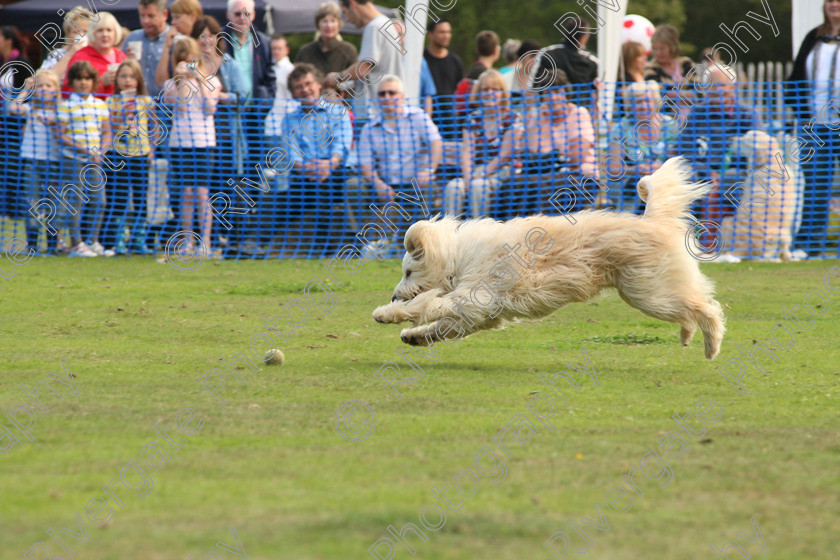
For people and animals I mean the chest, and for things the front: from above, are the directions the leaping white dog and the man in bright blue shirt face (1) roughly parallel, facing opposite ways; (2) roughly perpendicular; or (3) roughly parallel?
roughly perpendicular

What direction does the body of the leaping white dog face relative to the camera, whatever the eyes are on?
to the viewer's left

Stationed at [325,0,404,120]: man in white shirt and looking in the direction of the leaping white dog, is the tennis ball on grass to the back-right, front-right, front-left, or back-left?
front-right

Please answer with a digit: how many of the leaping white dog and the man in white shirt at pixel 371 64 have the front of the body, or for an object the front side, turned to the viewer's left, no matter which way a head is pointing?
2

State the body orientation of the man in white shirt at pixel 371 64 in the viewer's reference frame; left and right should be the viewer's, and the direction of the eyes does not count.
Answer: facing to the left of the viewer

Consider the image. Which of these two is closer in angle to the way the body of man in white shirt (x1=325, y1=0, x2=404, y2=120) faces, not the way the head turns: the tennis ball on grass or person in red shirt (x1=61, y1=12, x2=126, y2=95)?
the person in red shirt

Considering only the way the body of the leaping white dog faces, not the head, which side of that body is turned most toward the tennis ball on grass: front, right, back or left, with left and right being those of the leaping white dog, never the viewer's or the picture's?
front

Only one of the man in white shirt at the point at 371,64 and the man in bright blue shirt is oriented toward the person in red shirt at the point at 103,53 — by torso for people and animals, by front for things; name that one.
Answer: the man in white shirt

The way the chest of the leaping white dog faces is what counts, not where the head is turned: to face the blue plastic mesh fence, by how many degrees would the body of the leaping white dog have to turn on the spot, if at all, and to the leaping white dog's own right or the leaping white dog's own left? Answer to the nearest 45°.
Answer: approximately 90° to the leaping white dog's own right

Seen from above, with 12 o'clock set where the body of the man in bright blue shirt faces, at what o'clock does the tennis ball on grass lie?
The tennis ball on grass is roughly at 12 o'clock from the man in bright blue shirt.

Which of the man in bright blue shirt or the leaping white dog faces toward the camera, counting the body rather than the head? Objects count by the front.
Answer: the man in bright blue shirt

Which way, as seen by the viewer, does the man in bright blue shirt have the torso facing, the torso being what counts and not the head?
toward the camera

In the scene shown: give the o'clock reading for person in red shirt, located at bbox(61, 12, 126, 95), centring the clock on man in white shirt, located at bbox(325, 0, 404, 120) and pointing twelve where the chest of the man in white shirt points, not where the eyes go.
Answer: The person in red shirt is roughly at 12 o'clock from the man in white shirt.

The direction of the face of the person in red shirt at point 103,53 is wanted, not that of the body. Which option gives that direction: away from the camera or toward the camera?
toward the camera
